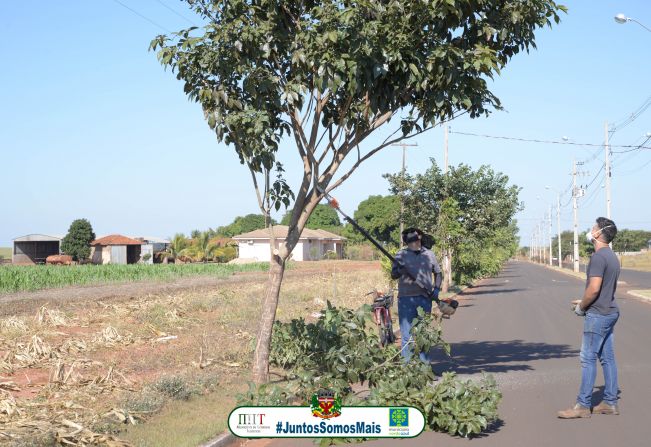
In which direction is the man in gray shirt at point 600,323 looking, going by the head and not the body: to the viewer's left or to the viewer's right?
to the viewer's left

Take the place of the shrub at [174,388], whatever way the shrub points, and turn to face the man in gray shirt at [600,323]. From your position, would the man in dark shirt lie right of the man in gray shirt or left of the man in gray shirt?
left

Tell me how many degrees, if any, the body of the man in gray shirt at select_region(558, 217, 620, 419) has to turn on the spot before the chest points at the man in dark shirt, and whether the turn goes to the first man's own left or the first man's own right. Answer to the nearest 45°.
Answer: approximately 45° to the first man's own right

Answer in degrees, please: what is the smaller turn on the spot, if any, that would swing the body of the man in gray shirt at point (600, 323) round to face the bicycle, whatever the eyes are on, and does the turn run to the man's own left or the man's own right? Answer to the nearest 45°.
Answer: approximately 45° to the man's own right

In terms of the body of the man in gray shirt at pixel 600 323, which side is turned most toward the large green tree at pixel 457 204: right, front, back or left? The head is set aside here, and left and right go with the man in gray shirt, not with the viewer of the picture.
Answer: right

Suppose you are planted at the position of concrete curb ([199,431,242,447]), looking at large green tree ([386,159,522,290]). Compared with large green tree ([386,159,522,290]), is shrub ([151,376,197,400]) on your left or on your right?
left

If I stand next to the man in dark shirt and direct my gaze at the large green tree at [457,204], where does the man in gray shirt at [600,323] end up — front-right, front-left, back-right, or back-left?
back-right

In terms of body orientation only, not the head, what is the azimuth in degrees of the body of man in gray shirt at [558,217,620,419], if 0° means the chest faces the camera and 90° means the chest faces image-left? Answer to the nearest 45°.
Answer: approximately 90°

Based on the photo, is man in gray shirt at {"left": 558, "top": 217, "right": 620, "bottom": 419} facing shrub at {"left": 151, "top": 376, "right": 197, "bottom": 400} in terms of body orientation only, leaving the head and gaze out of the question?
yes

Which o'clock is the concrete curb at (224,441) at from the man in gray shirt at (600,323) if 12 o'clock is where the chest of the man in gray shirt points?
The concrete curb is roughly at 11 o'clock from the man in gray shirt.
